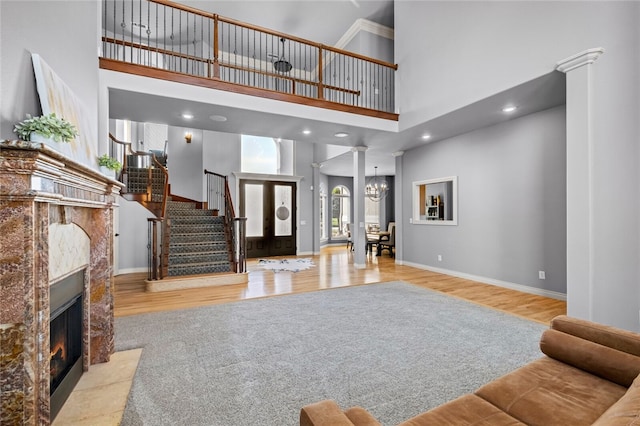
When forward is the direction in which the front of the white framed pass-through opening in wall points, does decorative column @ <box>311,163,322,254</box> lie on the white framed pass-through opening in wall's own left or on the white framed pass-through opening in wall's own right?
on the white framed pass-through opening in wall's own right

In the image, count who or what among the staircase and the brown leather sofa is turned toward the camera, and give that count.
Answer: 1

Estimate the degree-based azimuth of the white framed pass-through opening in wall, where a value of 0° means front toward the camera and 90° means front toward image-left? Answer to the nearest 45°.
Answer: approximately 45°

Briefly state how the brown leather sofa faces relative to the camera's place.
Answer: facing away from the viewer and to the left of the viewer

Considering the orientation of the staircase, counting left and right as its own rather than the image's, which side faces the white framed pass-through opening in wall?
left

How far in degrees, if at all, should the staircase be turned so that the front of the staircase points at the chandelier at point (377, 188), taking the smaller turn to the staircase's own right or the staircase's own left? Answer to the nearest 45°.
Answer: approximately 135° to the staircase's own left

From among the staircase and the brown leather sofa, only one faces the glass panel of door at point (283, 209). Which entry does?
the brown leather sofa
